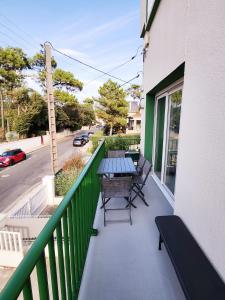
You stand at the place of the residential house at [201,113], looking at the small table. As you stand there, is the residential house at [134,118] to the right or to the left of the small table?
right

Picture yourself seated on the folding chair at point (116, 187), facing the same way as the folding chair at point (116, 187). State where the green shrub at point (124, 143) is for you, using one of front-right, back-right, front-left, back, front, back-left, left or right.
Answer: front

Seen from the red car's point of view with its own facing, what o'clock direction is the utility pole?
The utility pole is roughly at 10 o'clock from the red car.

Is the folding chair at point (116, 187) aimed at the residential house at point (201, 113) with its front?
no

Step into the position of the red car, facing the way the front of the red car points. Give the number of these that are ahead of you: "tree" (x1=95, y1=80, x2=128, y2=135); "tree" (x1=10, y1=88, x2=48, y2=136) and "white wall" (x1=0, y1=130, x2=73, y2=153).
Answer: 0

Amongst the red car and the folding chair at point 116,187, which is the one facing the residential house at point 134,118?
the folding chair

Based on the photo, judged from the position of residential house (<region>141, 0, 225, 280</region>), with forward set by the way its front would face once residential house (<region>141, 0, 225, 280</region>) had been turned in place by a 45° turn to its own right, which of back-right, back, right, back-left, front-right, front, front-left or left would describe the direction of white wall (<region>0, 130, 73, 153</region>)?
front

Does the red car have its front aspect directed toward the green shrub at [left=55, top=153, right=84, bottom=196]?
no

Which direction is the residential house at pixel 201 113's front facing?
to the viewer's left

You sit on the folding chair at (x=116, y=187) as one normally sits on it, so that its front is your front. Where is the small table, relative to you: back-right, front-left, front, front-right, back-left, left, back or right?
front

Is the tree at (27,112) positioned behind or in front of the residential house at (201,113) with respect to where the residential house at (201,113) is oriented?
in front

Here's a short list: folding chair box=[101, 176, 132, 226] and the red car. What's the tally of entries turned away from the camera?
1

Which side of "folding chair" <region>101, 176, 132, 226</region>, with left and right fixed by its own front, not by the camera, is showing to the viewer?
back

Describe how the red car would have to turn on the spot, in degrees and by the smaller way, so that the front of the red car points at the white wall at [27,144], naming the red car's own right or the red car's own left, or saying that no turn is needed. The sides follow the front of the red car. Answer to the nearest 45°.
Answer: approximately 135° to the red car's own right

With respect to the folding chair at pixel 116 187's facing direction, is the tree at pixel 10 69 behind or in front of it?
in front

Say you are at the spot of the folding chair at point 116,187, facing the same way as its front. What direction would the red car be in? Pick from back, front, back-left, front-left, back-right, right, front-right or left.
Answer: front-left

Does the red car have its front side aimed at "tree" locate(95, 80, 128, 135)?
no
